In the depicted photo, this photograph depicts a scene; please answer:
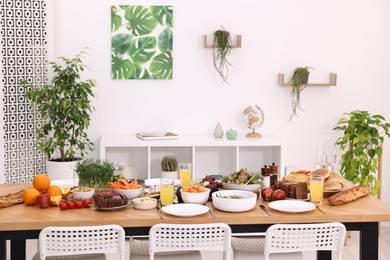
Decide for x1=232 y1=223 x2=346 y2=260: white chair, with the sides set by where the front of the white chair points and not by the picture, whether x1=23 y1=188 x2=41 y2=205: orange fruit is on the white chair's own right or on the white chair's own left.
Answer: on the white chair's own left

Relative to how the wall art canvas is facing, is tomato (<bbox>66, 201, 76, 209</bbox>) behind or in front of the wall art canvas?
in front

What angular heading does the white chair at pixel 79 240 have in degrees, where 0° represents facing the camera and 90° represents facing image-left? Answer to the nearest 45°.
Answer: approximately 180°

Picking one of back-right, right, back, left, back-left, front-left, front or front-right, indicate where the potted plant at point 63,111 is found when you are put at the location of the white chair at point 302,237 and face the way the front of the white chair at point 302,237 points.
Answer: front-left

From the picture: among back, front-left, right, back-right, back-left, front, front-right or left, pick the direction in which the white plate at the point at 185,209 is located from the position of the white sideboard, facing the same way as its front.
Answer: front

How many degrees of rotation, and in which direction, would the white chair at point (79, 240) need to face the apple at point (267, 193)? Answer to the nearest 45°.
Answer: approximately 90° to its right

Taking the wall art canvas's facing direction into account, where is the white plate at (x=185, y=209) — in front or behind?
in front

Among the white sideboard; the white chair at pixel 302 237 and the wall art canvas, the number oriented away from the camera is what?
1

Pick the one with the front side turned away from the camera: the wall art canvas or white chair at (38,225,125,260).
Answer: the white chair

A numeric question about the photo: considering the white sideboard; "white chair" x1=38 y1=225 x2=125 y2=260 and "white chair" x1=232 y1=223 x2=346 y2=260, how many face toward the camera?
1

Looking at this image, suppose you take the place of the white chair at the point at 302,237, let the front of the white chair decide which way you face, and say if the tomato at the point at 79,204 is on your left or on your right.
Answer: on your left

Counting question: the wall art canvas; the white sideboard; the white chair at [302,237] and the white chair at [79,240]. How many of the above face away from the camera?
2

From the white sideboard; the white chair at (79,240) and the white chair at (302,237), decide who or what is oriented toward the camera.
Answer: the white sideboard

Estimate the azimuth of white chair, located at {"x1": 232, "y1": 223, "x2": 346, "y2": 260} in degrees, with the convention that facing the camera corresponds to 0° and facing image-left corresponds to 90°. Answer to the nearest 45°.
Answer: approximately 180°

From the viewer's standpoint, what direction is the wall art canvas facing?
toward the camera

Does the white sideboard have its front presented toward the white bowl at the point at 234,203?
yes

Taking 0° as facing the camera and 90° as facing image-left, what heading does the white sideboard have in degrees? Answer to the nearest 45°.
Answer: approximately 0°
